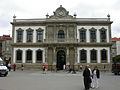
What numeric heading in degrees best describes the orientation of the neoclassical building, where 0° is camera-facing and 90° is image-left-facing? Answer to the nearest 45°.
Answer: approximately 0°

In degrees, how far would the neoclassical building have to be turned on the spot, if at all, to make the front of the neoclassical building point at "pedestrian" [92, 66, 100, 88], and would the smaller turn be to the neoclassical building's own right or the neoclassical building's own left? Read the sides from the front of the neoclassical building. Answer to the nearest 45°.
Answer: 0° — it already faces them
